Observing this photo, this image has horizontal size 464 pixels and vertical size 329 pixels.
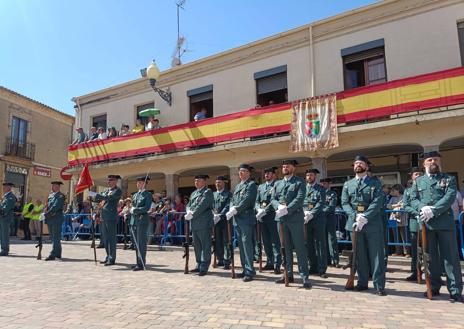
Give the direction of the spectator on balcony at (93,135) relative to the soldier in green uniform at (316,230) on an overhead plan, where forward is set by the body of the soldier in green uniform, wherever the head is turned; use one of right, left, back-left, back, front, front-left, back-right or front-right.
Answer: right

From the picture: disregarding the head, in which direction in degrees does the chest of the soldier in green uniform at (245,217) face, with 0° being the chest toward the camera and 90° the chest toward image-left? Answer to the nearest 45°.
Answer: approximately 45°

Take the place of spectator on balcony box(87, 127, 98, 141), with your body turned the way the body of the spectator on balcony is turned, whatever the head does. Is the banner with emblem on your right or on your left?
on your left

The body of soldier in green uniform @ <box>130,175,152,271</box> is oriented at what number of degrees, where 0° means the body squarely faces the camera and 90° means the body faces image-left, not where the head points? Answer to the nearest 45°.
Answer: approximately 45°

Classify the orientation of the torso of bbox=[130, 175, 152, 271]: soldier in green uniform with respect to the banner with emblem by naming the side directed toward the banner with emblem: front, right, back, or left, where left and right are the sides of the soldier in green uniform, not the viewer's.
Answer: back

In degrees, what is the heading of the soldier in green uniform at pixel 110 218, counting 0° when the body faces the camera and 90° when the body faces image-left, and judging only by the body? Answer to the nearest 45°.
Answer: approximately 45°

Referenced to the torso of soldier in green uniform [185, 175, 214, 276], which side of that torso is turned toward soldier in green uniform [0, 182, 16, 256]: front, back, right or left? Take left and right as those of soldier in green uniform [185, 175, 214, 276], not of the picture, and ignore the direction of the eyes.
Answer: right

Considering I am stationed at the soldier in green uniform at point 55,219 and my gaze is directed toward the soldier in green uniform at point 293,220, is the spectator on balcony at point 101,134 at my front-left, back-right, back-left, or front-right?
back-left

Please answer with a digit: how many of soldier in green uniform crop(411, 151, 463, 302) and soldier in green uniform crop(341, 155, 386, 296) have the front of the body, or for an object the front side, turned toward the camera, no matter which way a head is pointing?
2

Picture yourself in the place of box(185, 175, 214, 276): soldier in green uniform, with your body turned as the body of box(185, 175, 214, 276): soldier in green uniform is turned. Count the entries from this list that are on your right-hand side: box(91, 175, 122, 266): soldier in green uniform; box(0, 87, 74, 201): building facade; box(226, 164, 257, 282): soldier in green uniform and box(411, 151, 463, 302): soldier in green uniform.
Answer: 2

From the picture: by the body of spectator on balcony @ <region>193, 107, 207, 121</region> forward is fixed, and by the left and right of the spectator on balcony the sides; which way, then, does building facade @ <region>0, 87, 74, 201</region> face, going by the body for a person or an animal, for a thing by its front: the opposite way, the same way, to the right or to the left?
to the left

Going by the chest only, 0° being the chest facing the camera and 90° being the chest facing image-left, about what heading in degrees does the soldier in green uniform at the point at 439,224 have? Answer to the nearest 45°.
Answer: approximately 0°

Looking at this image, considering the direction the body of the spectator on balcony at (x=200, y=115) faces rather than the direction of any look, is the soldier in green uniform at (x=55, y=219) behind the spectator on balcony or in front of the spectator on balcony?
in front
